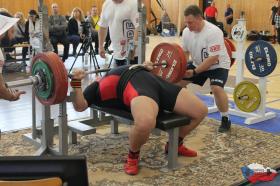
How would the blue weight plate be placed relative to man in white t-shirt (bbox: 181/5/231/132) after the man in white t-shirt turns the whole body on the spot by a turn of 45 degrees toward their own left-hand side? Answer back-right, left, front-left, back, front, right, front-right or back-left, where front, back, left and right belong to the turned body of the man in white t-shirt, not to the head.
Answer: back-left

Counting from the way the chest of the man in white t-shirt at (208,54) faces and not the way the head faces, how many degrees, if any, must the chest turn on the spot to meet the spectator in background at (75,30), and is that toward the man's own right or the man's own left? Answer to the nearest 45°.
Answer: approximately 90° to the man's own right

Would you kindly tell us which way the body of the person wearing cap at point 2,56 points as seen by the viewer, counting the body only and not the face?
to the viewer's right

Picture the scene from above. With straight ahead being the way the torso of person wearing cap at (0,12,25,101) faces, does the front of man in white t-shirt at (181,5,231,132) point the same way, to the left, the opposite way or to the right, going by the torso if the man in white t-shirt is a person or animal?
the opposite way

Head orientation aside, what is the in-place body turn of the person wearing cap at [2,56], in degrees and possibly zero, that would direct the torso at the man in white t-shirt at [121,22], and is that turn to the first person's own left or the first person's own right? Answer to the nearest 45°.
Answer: approximately 45° to the first person's own left

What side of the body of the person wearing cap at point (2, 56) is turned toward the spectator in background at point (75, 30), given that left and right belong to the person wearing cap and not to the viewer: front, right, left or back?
left

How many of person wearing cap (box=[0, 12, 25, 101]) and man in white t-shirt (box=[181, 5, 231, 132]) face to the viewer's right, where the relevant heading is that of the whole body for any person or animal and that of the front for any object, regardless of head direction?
1

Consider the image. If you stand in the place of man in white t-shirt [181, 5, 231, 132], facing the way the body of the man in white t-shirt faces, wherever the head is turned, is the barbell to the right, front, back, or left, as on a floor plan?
front

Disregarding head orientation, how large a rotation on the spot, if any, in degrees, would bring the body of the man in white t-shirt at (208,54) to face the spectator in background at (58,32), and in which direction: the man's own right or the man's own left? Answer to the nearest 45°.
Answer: approximately 90° to the man's own right

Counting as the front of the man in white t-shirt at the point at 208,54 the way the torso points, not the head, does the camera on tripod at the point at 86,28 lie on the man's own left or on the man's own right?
on the man's own right

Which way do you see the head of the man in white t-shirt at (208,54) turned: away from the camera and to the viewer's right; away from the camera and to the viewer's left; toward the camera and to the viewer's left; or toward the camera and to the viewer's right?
toward the camera and to the viewer's left
